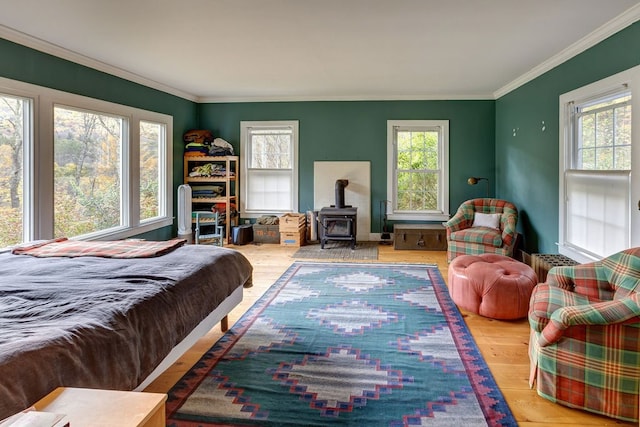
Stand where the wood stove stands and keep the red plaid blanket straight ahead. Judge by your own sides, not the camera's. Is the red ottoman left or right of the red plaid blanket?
left

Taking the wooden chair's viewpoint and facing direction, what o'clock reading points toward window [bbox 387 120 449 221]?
The window is roughly at 9 o'clock from the wooden chair.

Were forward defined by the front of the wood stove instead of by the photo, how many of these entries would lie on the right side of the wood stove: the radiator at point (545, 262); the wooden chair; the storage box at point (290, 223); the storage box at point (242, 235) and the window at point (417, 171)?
3

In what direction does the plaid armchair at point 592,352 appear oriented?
to the viewer's left

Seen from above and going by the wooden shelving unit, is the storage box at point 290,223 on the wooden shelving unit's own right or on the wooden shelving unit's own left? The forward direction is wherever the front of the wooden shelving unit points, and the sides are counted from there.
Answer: on the wooden shelving unit's own left

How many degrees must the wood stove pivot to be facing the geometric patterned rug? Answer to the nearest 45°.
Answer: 0° — it already faces it

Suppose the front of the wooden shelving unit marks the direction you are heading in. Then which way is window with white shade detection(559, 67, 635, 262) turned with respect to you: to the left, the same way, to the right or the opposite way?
to the right

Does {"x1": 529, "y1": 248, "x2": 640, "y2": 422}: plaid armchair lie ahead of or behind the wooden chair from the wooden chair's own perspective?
ahead

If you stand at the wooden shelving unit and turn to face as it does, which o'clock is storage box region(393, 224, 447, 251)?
The storage box is roughly at 10 o'clock from the wooden shelving unit.

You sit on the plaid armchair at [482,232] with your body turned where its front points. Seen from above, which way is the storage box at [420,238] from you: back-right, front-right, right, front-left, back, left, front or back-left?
right

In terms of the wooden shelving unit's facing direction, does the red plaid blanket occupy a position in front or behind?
in front

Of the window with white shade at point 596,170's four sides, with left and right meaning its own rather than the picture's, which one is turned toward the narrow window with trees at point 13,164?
front

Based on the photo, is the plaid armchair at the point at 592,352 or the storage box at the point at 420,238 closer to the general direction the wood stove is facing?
the plaid armchair

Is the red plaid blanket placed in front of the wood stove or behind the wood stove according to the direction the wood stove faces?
in front
